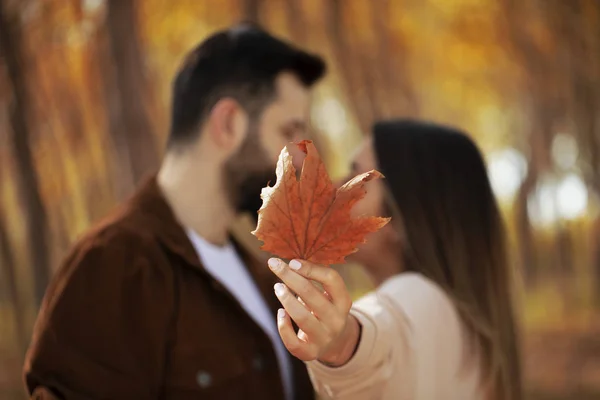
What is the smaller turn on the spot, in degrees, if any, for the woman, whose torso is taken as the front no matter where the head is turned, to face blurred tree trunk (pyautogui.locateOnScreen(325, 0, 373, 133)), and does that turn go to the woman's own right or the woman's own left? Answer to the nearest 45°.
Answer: approximately 90° to the woman's own right

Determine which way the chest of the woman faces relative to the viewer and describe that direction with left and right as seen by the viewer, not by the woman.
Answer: facing to the left of the viewer

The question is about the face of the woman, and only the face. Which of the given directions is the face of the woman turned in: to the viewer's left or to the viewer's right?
to the viewer's left

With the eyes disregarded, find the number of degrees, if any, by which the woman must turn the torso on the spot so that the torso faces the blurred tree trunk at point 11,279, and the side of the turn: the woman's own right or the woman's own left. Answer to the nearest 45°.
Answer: approximately 45° to the woman's own right
